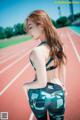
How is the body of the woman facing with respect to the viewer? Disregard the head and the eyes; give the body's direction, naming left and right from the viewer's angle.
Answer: facing away from the viewer and to the left of the viewer
